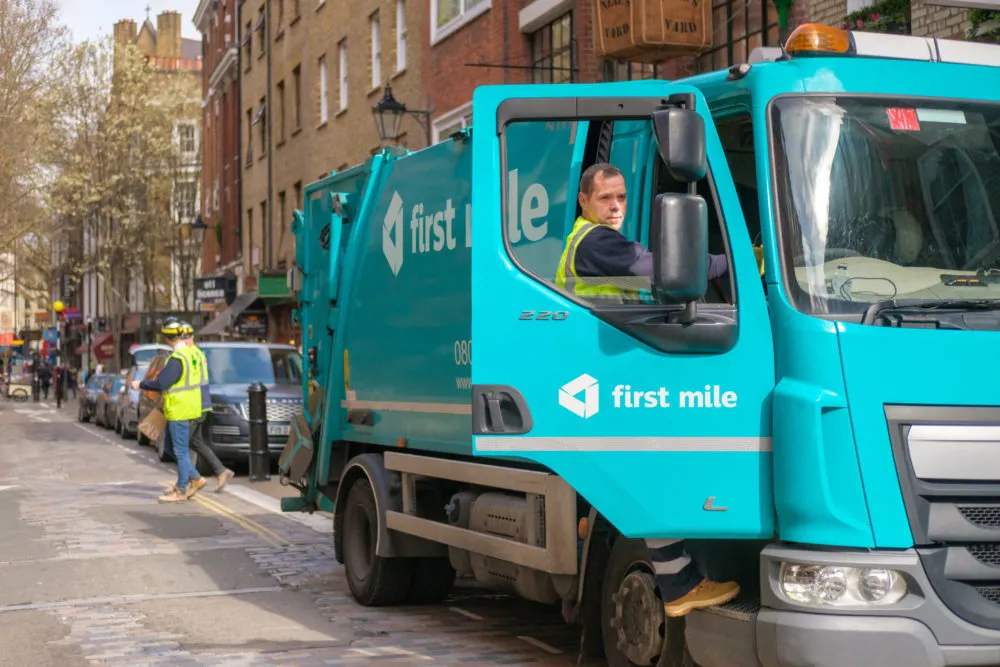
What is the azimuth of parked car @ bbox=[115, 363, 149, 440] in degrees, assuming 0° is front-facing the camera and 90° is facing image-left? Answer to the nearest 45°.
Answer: approximately 0°

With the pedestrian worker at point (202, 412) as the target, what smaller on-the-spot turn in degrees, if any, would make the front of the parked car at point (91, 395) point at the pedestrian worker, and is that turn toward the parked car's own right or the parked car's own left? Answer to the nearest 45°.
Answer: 0° — it already faces them

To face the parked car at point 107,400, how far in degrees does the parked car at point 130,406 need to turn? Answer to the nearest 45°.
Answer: approximately 180°

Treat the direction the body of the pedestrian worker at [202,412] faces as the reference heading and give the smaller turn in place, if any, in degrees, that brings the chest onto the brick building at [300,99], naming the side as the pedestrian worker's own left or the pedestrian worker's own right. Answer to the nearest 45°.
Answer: approximately 90° to the pedestrian worker's own right

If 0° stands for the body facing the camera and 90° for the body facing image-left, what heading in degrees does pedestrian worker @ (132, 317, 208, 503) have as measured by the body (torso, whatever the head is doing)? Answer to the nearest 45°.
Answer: approximately 90°

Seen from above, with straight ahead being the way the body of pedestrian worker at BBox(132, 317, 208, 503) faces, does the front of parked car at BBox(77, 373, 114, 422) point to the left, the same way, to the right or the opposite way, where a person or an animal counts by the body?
to the left

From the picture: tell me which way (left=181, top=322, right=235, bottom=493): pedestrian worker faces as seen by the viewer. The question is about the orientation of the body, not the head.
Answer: to the viewer's left
